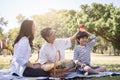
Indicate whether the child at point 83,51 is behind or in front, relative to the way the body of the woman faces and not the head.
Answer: in front

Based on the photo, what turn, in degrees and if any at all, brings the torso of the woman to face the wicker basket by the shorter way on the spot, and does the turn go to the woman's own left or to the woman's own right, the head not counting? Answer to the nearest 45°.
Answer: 0° — they already face it

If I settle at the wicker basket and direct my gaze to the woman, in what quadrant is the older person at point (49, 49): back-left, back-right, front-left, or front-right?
front-right

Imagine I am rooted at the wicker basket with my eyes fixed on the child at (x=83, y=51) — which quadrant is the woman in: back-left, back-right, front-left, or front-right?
back-left

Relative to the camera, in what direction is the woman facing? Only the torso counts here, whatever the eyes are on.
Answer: to the viewer's right

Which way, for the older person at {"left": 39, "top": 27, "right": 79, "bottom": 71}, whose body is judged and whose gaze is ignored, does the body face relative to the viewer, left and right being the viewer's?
facing the viewer and to the right of the viewer

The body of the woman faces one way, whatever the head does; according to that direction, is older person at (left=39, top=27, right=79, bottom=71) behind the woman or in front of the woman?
in front

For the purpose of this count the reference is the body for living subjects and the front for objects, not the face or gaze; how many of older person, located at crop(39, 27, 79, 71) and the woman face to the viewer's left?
0

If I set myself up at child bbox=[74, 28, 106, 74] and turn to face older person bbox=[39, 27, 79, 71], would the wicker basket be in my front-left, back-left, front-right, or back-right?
front-left

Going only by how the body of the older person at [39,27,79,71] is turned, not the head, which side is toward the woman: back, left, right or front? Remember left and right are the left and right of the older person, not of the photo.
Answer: right
